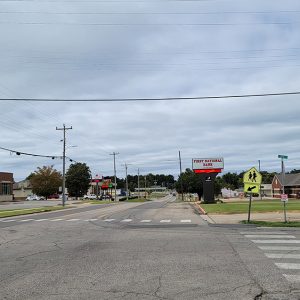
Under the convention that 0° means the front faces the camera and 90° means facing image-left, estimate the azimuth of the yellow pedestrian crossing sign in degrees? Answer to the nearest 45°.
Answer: approximately 0°
